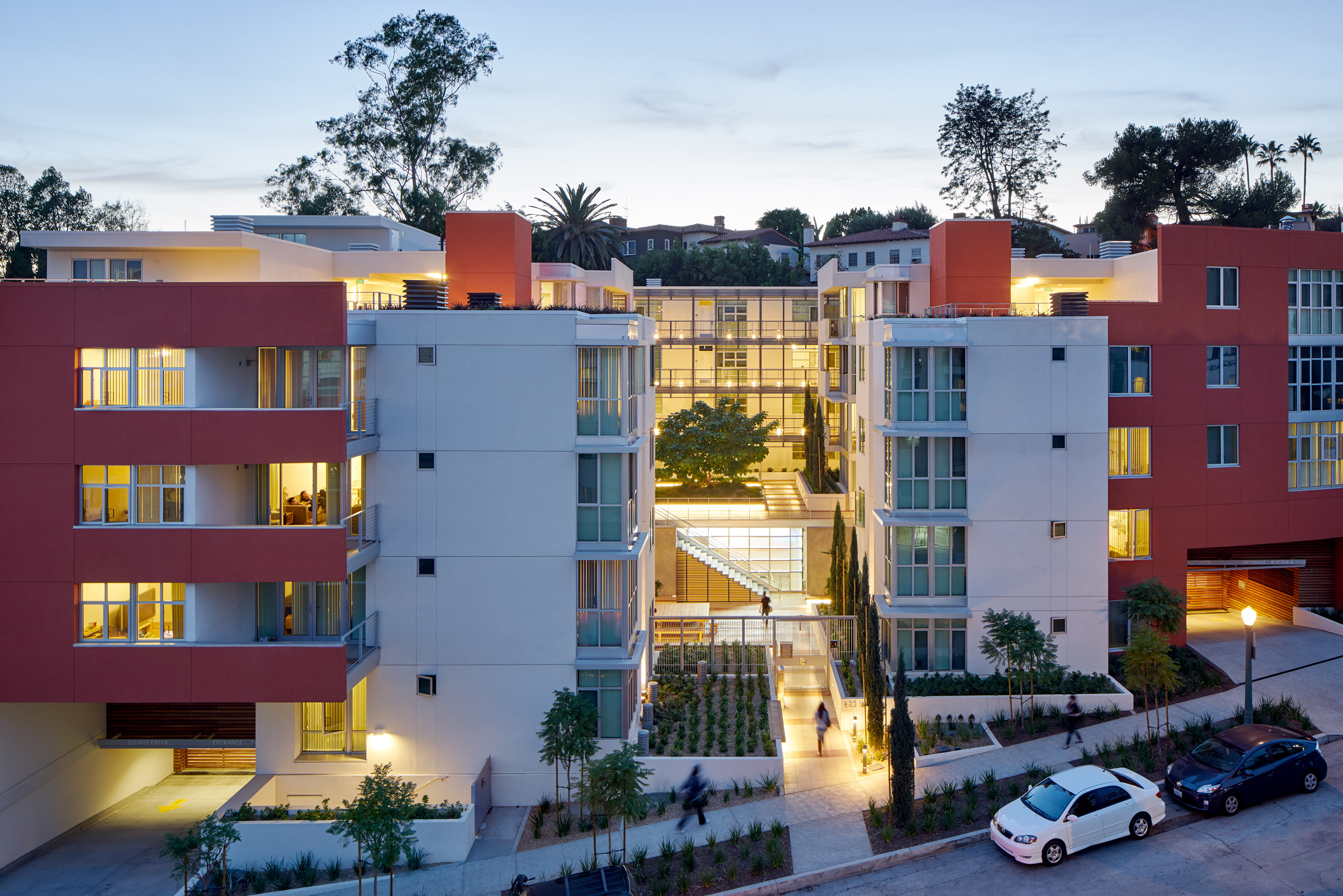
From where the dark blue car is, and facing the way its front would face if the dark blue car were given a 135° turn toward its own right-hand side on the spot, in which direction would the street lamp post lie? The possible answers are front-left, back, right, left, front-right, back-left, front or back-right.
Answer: front

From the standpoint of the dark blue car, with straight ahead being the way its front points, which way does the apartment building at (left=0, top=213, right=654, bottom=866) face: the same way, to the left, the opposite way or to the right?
to the left

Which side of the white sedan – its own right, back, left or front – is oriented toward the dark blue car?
back

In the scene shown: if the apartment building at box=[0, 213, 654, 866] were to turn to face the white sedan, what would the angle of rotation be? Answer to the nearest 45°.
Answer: approximately 45° to its left

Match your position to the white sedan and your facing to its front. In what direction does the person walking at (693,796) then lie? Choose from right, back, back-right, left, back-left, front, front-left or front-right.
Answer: front-right

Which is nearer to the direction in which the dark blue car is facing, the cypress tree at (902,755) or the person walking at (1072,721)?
the cypress tree

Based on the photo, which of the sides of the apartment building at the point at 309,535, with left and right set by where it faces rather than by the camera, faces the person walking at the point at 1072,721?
left

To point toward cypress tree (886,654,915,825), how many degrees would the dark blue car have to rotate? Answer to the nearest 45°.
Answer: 0° — it already faces it

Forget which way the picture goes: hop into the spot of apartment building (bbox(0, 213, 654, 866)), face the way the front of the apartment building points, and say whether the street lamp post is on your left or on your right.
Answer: on your left

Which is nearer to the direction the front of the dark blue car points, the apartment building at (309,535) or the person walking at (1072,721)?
the apartment building

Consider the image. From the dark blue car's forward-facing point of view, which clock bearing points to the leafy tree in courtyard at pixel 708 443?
The leafy tree in courtyard is roughly at 3 o'clock from the dark blue car.

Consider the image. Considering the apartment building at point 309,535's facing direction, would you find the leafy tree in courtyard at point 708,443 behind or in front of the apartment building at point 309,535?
behind

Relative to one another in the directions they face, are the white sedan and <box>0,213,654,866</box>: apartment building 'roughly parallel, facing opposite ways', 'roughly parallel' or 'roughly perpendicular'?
roughly perpendicular

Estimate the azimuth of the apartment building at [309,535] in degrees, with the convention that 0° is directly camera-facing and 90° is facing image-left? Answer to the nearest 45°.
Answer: approximately 0°

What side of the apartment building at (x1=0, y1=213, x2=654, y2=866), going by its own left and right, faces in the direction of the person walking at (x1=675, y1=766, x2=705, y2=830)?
left

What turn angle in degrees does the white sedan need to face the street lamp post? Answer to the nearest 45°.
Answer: approximately 180°

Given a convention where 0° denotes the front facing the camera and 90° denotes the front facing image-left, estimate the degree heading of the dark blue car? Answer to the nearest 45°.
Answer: approximately 45°
